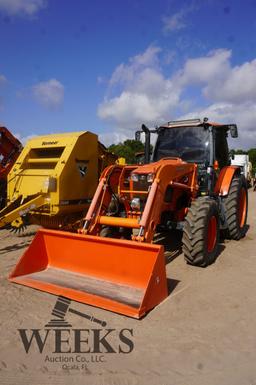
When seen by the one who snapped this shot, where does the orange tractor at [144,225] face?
facing the viewer and to the left of the viewer

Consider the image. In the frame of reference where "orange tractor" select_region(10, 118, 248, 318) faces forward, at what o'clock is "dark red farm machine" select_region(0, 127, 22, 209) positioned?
"dark red farm machine" select_region(0, 127, 22, 209) is roughly at 3 o'clock from "orange tractor" select_region(10, 118, 248, 318).
